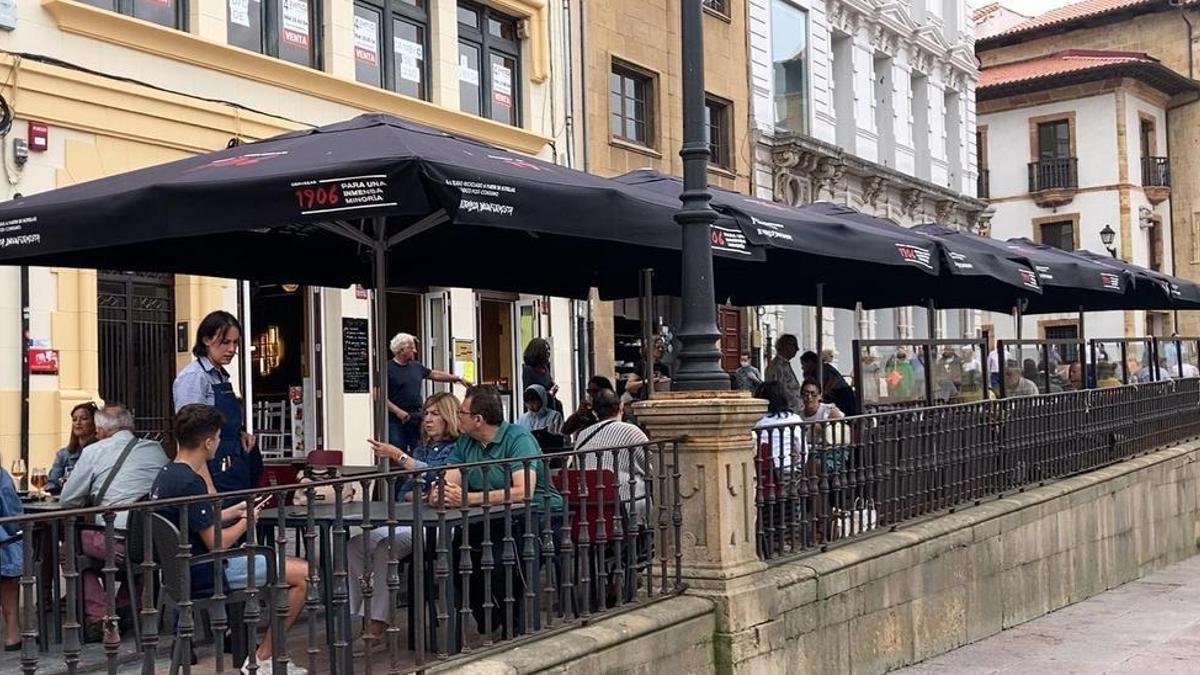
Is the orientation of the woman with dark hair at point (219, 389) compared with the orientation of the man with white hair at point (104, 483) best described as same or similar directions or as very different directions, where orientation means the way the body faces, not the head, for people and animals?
very different directions

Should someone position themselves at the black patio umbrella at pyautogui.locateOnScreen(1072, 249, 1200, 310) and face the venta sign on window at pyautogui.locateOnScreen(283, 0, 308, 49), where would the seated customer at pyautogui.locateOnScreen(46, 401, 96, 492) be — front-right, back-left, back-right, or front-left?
front-left

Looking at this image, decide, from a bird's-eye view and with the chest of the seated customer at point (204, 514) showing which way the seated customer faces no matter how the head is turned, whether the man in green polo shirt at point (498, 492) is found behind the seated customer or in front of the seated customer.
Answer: in front

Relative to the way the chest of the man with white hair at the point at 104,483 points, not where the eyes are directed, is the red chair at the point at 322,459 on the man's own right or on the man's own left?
on the man's own right

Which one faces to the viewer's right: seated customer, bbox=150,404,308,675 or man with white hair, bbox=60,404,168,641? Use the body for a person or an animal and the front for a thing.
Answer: the seated customer

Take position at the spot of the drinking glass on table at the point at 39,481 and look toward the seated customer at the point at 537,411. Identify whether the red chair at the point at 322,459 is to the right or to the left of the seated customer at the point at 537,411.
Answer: right

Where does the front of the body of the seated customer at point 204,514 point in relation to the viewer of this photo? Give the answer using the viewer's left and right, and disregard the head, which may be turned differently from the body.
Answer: facing to the right of the viewer

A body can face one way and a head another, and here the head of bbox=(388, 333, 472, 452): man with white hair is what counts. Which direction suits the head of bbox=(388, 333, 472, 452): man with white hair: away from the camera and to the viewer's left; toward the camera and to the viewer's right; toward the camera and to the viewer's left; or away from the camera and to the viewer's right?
toward the camera and to the viewer's right

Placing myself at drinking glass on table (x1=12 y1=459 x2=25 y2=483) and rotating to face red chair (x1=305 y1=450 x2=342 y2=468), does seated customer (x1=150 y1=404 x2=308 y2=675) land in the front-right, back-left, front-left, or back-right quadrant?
front-right

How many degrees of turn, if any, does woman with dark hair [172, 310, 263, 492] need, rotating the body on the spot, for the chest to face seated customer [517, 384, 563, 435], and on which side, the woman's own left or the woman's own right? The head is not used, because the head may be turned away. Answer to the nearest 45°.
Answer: approximately 90° to the woman's own left

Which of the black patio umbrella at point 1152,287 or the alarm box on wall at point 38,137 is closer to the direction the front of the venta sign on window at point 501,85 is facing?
the black patio umbrella

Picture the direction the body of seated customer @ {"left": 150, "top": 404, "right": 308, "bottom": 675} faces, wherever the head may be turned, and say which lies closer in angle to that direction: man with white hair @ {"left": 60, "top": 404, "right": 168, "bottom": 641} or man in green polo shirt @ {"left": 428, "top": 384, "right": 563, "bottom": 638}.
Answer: the man in green polo shirt

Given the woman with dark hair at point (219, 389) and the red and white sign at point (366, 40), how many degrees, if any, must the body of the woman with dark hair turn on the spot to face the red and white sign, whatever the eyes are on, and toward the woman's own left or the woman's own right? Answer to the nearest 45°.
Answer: approximately 135° to the woman's own left

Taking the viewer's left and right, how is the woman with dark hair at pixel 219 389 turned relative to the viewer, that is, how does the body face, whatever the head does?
facing the viewer and to the right of the viewer
